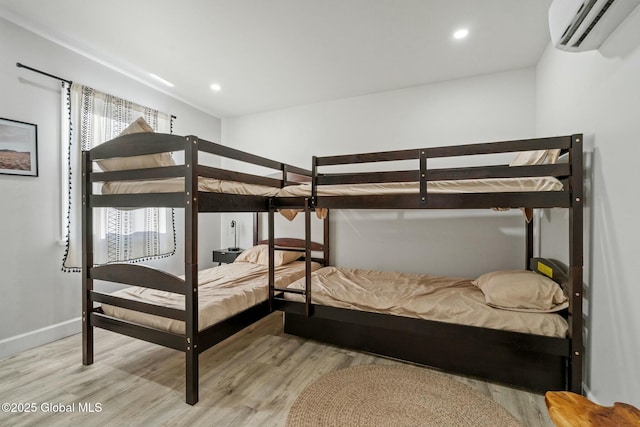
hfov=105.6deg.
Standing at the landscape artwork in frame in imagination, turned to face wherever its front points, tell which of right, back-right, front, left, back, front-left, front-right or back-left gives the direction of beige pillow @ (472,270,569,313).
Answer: front

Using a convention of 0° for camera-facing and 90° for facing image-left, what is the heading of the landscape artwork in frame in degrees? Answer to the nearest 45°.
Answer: approximately 315°

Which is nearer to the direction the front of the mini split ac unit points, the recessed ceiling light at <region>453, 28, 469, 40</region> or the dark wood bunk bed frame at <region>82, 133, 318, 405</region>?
the dark wood bunk bed frame

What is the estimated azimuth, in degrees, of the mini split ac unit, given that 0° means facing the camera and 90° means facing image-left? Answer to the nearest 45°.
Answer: approximately 45°

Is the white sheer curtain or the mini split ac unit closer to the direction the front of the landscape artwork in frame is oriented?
the mini split ac unit

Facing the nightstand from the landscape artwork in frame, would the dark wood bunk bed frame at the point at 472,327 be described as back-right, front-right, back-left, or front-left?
front-right

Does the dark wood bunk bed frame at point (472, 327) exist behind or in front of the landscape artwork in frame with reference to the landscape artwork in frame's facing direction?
in front

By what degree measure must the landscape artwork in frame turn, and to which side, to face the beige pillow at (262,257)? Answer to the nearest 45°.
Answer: approximately 45° to its left

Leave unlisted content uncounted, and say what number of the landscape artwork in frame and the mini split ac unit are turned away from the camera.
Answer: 0

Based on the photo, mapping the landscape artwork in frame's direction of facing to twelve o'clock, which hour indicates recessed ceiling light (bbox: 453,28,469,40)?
The recessed ceiling light is roughly at 12 o'clock from the landscape artwork in frame.

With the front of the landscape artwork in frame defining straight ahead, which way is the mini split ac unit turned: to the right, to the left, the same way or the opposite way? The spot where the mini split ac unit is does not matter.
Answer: the opposite way

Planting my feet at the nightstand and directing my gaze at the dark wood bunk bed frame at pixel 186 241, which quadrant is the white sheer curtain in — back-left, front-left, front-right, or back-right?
front-right
